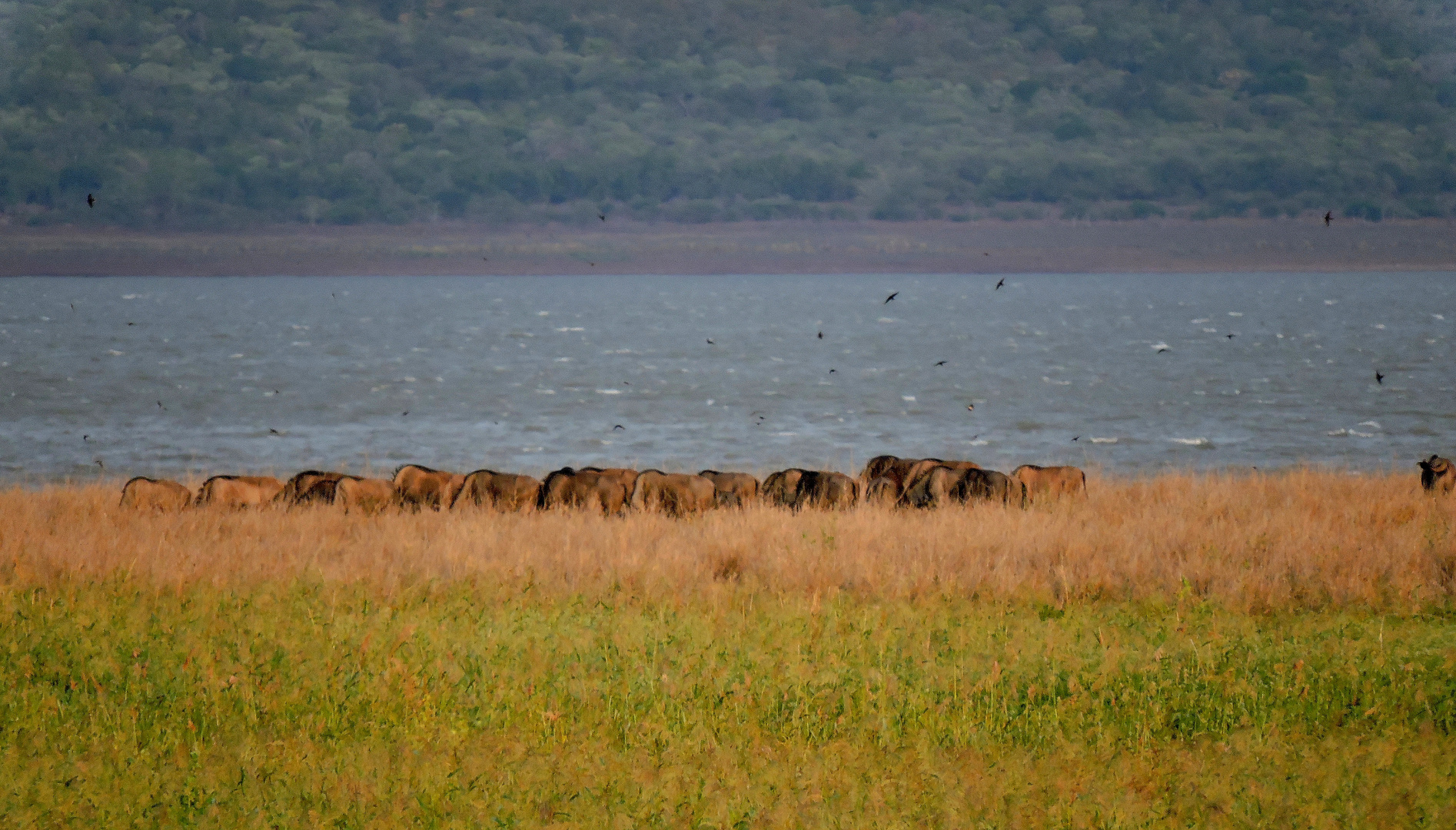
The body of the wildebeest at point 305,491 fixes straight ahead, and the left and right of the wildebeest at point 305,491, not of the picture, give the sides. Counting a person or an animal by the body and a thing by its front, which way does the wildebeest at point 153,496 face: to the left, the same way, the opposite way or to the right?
the same way

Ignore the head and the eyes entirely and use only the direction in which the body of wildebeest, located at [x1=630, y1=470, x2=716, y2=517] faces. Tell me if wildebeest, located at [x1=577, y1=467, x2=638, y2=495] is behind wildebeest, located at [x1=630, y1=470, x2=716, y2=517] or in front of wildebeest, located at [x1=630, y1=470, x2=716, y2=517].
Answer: in front

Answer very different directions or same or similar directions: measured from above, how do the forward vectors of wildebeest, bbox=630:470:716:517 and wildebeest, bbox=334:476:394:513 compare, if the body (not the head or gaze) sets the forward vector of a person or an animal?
same or similar directions

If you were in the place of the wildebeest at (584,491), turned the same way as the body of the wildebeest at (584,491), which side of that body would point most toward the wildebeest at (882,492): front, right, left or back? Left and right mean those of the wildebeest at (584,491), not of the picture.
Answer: back

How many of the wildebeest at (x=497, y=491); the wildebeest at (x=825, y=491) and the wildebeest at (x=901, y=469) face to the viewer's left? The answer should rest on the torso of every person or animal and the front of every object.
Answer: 3

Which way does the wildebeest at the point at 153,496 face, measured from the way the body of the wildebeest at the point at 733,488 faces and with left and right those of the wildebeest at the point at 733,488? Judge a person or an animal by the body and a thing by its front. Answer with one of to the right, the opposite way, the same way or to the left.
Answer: the same way

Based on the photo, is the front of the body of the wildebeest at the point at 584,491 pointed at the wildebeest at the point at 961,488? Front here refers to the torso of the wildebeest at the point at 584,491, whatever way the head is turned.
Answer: no

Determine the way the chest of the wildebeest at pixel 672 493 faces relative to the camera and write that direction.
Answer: to the viewer's left

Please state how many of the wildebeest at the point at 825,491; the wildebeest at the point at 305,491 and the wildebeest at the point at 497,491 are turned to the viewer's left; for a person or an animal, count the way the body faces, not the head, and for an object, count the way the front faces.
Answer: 3

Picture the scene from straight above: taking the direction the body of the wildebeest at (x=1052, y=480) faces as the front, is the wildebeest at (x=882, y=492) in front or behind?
in front

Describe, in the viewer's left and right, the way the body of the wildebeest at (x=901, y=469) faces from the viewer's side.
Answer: facing to the left of the viewer

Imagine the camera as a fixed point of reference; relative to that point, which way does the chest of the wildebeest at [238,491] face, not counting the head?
to the viewer's left

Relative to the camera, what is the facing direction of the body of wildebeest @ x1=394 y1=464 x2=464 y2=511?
to the viewer's left

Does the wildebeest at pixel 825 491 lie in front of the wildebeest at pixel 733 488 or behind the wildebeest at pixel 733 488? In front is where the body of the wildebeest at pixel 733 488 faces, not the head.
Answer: behind
